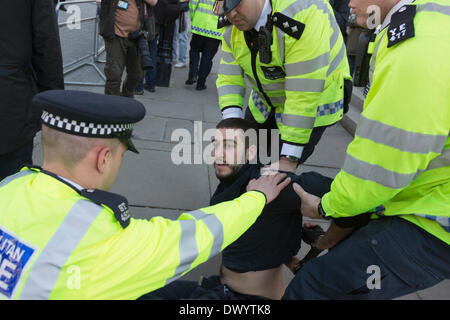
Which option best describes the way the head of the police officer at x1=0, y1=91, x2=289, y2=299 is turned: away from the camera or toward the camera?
away from the camera

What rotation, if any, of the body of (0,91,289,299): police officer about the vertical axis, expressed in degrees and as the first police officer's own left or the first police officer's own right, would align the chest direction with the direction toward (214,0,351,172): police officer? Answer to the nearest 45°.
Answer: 0° — they already face them

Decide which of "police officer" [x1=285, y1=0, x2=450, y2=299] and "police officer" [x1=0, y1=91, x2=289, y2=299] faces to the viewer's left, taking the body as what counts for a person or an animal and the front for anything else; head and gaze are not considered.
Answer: "police officer" [x1=285, y1=0, x2=450, y2=299]

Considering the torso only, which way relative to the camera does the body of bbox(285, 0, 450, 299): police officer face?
to the viewer's left

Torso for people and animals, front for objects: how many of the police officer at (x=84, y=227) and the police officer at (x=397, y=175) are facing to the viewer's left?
1

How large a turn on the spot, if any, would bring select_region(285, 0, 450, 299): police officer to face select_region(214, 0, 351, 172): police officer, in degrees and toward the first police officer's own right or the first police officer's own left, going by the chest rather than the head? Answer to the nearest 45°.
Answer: approximately 45° to the first police officer's own right

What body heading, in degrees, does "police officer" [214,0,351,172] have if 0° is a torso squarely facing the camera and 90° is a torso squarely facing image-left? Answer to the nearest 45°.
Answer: approximately 45°

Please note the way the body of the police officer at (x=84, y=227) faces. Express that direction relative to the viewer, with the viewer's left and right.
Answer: facing away from the viewer and to the right of the viewer

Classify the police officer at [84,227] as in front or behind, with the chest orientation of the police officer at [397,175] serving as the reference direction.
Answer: in front

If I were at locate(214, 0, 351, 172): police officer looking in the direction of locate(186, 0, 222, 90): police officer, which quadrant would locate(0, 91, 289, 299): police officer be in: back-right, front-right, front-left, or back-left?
back-left
